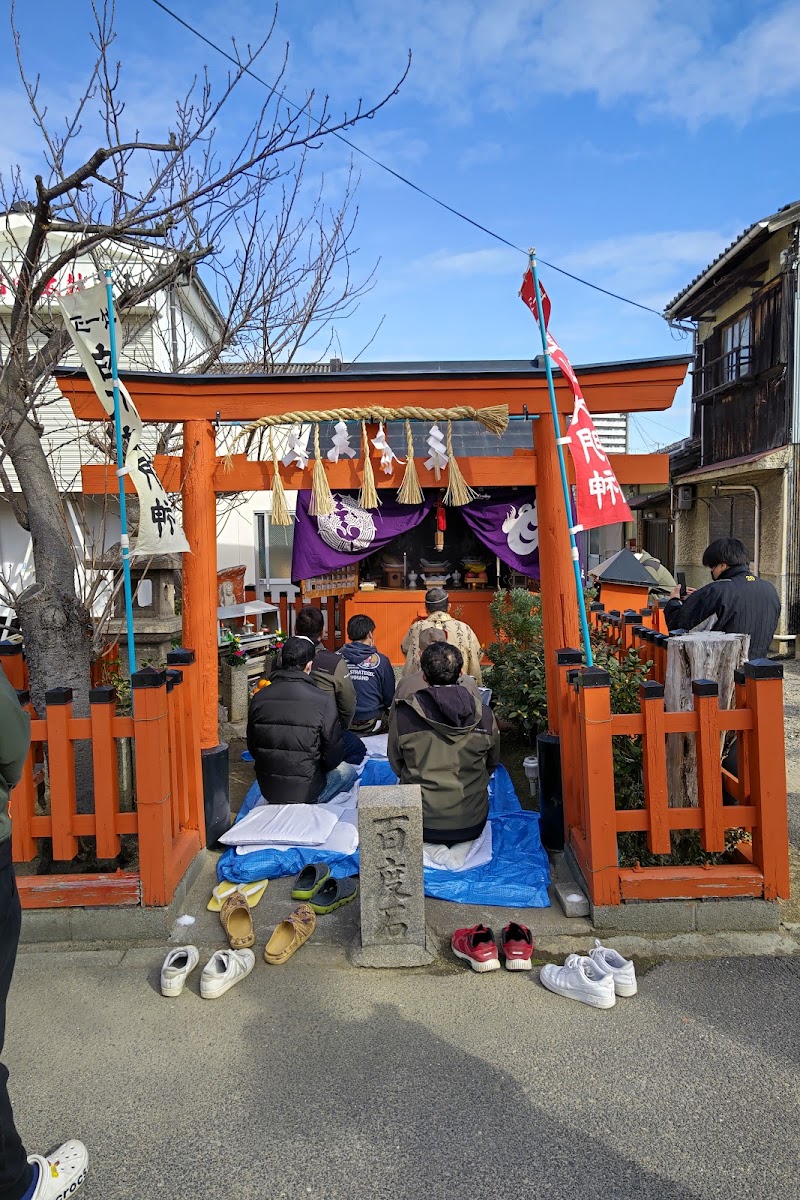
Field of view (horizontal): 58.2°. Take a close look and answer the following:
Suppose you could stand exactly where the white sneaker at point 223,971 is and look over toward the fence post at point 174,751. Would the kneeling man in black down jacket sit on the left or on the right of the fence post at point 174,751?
right

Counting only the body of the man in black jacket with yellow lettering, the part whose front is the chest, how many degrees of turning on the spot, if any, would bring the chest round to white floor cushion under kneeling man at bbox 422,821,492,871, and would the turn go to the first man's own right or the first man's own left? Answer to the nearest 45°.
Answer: approximately 90° to the first man's own left

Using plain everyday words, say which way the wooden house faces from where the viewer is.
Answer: facing the viewer and to the left of the viewer

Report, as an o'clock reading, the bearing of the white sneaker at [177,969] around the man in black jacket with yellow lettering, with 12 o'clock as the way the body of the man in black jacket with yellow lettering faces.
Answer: The white sneaker is roughly at 9 o'clock from the man in black jacket with yellow lettering.

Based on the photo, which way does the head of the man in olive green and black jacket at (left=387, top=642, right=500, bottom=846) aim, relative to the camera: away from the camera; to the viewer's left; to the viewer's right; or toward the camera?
away from the camera

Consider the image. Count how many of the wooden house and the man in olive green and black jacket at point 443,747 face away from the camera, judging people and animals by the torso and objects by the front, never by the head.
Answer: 1

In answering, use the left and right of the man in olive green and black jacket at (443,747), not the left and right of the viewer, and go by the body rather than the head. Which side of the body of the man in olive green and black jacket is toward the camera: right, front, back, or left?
back
